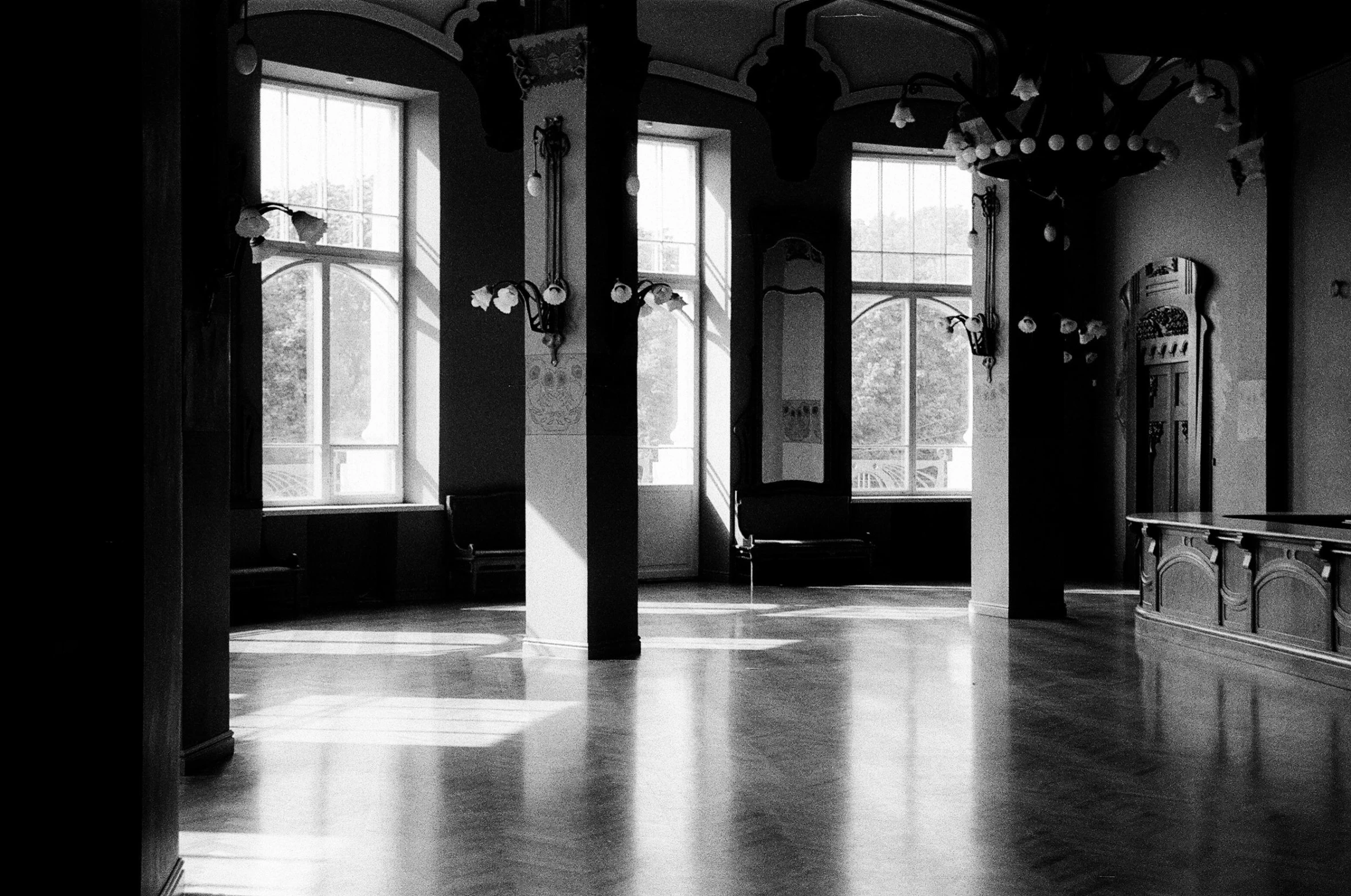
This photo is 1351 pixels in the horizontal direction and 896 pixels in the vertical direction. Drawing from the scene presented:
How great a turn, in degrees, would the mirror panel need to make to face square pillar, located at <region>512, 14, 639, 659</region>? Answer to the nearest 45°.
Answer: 0° — it already faces it

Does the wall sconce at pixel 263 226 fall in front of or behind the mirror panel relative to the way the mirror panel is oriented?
in front

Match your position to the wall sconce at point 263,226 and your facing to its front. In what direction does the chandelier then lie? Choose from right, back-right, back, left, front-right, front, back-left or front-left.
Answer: front-left

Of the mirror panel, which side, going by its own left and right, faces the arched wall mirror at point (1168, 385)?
left

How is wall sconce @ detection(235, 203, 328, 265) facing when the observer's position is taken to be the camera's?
facing the viewer and to the right of the viewer

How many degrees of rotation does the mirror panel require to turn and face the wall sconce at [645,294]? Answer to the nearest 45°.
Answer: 0° — it already faces it

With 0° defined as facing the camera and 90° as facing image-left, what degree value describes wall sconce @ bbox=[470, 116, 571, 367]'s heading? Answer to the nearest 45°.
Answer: approximately 45°

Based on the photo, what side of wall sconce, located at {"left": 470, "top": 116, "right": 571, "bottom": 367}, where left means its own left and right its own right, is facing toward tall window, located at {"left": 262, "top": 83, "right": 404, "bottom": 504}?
right

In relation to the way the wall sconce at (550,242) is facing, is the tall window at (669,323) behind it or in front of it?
behind

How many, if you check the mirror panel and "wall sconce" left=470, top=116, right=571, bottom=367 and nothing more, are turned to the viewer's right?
0

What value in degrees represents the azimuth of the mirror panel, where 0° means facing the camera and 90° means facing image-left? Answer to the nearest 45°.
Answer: approximately 0°

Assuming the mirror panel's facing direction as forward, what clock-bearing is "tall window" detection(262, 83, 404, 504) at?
The tall window is roughly at 2 o'clock from the mirror panel.

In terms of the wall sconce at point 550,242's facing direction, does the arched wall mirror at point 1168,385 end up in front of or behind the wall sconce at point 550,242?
behind

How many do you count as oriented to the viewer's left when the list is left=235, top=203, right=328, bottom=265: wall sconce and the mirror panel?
0

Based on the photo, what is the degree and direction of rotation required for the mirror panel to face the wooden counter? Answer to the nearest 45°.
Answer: approximately 45° to its left
